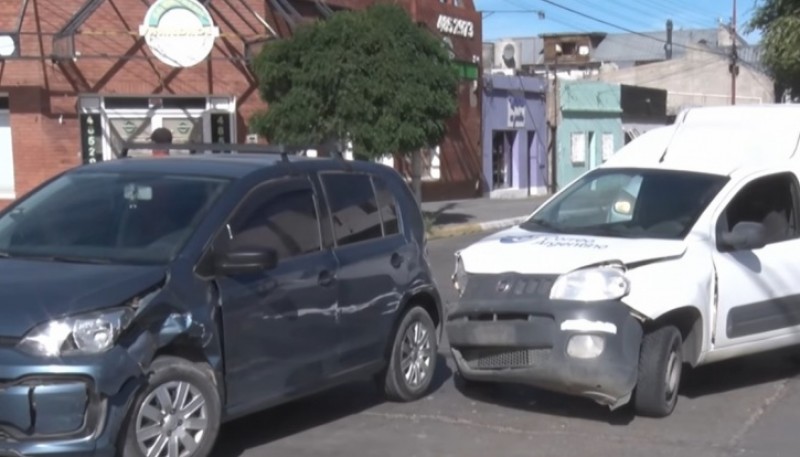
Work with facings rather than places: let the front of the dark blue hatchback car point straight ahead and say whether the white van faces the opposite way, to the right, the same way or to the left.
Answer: the same way

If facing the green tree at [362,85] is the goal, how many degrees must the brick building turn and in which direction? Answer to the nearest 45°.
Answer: approximately 45° to its left

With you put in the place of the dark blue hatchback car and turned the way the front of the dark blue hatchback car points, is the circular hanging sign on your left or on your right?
on your right

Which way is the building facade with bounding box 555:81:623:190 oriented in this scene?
toward the camera

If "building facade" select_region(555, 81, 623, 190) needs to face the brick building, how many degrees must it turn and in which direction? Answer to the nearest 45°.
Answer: approximately 45° to its right

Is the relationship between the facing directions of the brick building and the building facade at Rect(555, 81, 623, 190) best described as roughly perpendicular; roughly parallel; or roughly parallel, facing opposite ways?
roughly parallel

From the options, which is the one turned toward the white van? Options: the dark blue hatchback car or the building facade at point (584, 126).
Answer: the building facade

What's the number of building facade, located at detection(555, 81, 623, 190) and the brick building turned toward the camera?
2

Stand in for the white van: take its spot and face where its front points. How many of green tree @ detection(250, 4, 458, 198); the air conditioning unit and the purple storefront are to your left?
0

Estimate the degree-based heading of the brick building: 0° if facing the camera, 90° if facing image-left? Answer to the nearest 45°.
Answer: approximately 0°

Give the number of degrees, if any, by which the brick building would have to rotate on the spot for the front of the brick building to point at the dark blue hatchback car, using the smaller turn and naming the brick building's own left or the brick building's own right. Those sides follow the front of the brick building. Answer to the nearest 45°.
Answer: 0° — it already faces it

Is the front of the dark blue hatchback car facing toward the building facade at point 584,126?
no

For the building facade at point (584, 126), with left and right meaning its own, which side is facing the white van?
front

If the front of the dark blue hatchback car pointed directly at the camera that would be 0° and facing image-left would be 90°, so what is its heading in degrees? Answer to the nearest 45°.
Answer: approximately 45°

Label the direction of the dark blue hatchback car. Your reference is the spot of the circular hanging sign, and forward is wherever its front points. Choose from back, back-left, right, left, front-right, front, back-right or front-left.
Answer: front

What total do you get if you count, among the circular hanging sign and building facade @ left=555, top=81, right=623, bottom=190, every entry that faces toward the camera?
2

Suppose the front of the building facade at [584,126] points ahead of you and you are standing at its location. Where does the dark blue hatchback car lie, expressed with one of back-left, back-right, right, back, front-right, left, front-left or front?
front

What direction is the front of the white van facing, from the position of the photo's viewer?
facing the viewer and to the left of the viewer
